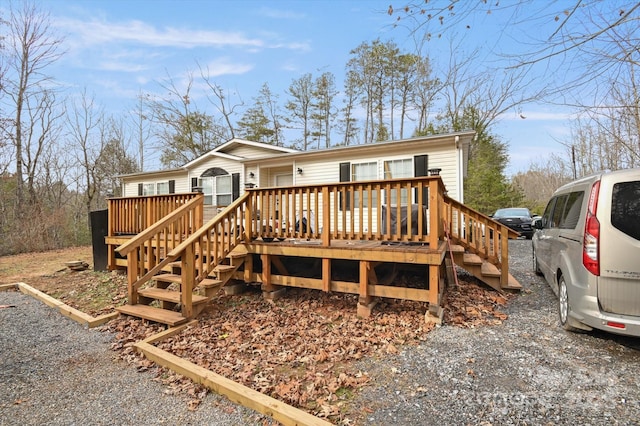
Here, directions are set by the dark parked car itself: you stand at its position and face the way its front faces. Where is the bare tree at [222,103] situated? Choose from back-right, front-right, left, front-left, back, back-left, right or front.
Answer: right

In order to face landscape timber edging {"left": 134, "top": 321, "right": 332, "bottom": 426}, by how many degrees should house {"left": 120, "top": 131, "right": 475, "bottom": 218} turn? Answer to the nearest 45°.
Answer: approximately 45° to its left

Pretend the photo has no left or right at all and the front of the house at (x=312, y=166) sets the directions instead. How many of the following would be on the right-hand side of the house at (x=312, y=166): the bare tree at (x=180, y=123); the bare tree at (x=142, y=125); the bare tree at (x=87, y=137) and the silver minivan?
3

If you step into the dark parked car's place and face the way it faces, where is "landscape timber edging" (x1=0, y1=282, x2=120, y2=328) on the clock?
The landscape timber edging is roughly at 1 o'clock from the dark parked car.

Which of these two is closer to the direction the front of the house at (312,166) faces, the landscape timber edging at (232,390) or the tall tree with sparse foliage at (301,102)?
the landscape timber edging

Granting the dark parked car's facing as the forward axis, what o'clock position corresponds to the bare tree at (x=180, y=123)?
The bare tree is roughly at 3 o'clock from the dark parked car.

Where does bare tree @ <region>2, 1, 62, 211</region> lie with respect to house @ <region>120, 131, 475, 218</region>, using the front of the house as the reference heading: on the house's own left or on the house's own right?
on the house's own right

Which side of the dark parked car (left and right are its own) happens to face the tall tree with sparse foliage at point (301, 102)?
right

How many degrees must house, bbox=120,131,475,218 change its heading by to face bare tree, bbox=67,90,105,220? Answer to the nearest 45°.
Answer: approximately 90° to its right

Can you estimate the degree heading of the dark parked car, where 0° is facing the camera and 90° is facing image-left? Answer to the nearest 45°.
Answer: approximately 0°
